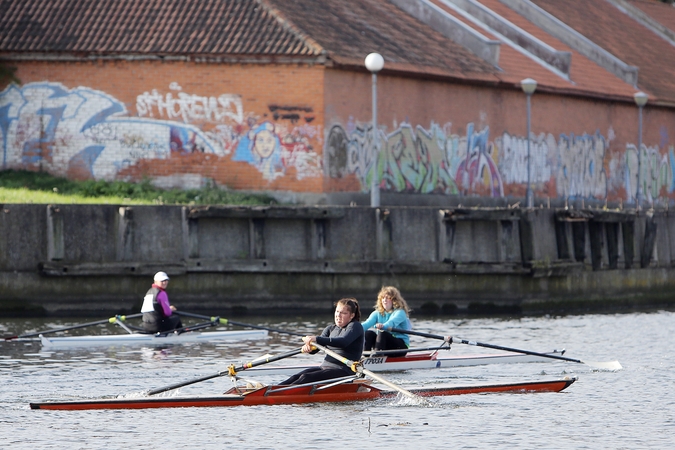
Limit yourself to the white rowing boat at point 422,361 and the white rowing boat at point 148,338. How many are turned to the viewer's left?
1

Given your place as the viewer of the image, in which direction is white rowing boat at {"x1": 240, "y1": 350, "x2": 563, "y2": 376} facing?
facing to the right of the viewer

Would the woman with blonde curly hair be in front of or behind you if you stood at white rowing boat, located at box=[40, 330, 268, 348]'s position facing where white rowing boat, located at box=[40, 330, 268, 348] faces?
behind

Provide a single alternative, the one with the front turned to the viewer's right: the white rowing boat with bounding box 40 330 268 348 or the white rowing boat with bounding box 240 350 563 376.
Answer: the white rowing boat with bounding box 240 350 563 376

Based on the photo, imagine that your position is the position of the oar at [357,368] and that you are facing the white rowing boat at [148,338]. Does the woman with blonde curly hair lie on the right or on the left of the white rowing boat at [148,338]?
right

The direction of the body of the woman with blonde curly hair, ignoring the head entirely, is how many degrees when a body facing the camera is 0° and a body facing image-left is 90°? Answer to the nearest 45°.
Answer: approximately 45°

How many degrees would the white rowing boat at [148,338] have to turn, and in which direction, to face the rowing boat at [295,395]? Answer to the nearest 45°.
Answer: approximately 90° to its left

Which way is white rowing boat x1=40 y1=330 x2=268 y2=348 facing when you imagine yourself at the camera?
facing to the left of the viewer
